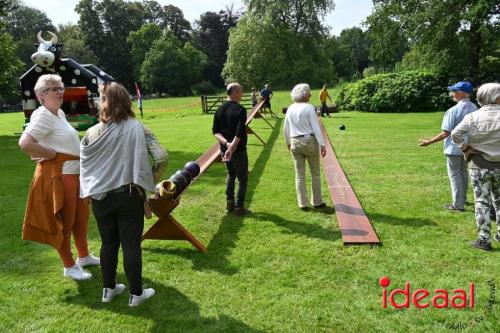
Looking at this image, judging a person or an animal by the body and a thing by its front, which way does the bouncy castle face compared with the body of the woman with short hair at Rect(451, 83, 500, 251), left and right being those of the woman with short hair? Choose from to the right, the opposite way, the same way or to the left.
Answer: the opposite way

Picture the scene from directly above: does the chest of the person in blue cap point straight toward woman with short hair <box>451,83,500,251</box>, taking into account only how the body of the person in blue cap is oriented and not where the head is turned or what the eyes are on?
no

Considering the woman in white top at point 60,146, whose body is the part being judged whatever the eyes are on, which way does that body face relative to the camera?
to the viewer's right

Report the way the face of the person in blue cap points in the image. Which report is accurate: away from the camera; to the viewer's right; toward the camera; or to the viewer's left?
to the viewer's left

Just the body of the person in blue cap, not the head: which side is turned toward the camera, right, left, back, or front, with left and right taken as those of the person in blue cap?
left

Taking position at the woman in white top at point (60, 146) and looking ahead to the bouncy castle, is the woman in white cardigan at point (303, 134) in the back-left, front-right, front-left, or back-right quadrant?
front-right

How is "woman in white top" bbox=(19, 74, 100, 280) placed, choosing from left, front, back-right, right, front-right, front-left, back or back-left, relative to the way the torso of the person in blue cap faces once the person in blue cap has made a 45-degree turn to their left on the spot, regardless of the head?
front

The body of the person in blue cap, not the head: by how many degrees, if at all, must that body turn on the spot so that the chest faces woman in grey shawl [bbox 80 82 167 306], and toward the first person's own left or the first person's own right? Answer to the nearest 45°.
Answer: approximately 45° to the first person's own left

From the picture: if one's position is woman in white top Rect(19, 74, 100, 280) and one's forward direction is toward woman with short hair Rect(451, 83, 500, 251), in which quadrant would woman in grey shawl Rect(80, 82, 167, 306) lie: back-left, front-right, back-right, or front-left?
front-right

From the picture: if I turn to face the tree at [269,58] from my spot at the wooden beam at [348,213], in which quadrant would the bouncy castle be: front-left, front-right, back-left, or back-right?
front-left

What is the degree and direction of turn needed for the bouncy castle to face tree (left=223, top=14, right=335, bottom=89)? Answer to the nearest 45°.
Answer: approximately 180°

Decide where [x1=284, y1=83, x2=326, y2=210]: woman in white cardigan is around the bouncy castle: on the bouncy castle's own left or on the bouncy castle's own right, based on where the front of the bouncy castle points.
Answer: on the bouncy castle's own left
